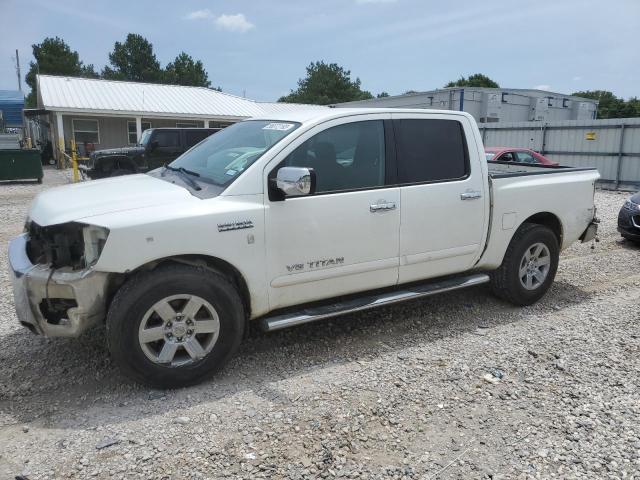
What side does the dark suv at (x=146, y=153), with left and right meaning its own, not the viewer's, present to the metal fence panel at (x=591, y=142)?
back

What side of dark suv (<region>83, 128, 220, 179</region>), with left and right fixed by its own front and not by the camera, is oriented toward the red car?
back

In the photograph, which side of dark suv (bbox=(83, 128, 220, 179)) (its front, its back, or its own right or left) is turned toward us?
left

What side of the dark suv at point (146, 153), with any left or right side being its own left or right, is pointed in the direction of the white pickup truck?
left

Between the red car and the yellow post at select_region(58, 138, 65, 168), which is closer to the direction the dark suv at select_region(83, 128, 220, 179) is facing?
the yellow post

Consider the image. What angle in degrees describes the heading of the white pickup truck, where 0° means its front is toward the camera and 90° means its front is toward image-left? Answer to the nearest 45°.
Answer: approximately 45°

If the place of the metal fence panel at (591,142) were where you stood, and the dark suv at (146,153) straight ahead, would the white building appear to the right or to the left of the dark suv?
right

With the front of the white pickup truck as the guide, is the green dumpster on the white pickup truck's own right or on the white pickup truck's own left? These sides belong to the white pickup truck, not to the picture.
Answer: on the white pickup truck's own right
